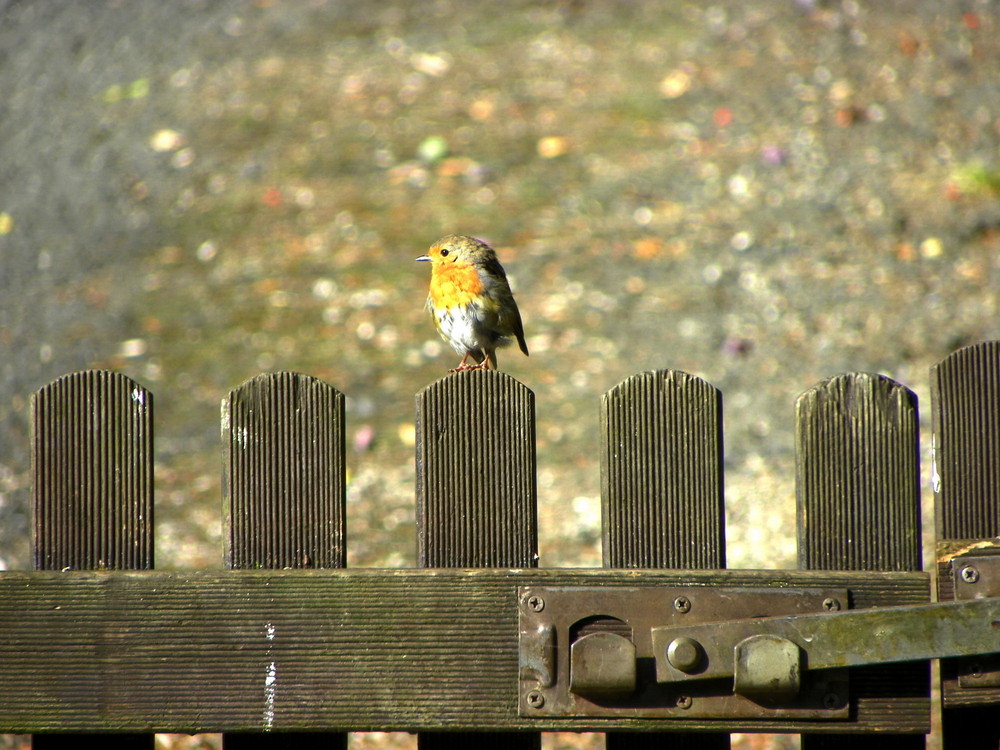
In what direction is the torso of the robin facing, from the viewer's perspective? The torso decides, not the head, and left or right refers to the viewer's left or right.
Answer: facing the viewer and to the left of the viewer
